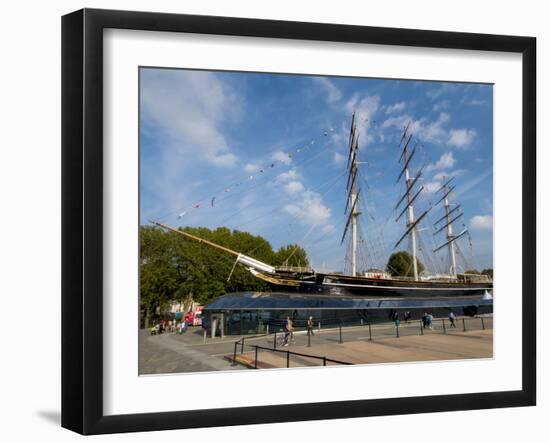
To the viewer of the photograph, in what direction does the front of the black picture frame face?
facing the viewer and to the right of the viewer
